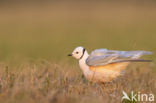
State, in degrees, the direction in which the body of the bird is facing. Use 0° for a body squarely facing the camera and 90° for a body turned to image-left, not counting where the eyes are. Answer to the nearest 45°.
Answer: approximately 90°
